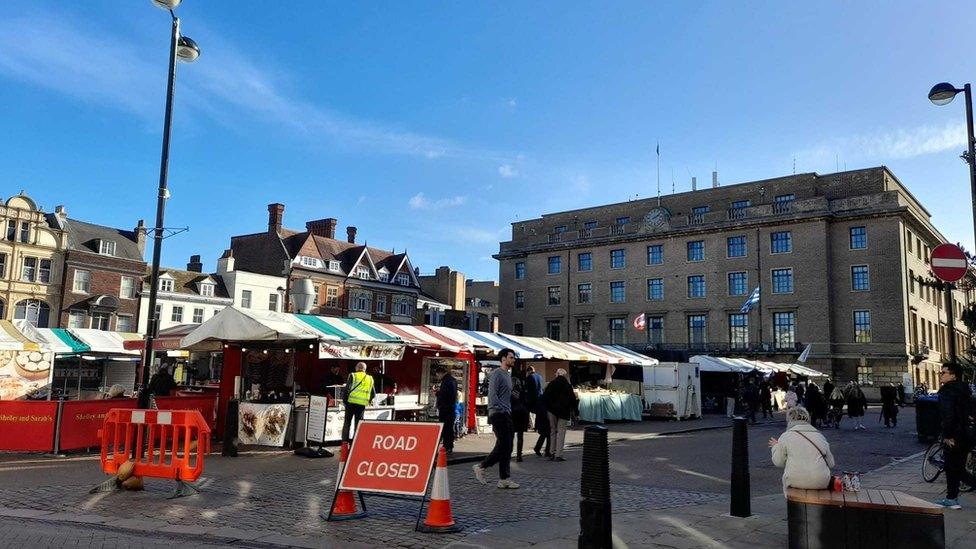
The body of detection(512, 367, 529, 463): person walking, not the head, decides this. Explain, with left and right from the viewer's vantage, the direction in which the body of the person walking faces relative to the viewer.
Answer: facing away from the viewer

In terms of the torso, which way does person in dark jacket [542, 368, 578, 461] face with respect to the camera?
away from the camera

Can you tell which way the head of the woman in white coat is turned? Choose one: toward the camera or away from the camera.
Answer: away from the camera

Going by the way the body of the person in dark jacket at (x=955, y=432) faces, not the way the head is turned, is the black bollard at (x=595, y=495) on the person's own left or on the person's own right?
on the person's own left

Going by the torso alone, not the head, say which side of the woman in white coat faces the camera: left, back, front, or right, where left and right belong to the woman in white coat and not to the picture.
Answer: back

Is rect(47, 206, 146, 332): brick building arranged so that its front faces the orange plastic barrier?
yes

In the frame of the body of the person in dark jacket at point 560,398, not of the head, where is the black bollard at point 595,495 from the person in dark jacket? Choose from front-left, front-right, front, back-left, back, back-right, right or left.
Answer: back

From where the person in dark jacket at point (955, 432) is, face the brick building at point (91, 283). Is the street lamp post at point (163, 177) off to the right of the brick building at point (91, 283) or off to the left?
left
